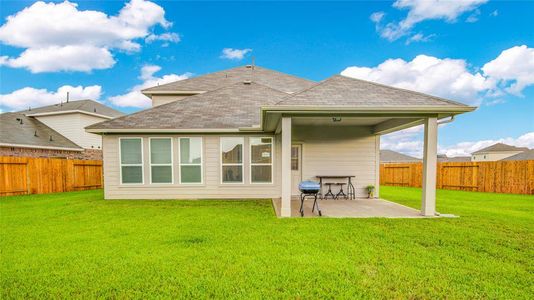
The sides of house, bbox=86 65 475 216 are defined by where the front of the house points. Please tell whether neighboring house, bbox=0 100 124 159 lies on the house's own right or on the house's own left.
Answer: on the house's own left

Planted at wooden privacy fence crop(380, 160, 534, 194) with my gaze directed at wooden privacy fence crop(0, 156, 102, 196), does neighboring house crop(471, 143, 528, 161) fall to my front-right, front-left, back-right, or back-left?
back-right

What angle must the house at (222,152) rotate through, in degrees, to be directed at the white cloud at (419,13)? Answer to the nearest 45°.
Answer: approximately 45° to its right

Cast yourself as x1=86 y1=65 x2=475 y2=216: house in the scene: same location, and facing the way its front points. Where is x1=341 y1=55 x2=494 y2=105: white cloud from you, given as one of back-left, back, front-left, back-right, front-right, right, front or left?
front-right

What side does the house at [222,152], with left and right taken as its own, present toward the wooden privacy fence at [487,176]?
right

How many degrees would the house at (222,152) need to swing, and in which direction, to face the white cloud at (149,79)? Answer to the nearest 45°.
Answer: approximately 45° to its left

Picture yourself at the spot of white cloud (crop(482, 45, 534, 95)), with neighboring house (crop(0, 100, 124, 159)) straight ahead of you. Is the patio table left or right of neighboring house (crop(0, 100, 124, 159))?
left

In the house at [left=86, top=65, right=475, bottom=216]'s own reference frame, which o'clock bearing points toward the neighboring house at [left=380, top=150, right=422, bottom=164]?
The neighboring house is roughly at 1 o'clock from the house.

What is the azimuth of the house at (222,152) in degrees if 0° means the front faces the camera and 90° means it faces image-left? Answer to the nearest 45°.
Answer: approximately 180°

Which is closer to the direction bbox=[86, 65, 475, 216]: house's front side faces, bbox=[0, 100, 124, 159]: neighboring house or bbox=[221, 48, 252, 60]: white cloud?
the white cloud

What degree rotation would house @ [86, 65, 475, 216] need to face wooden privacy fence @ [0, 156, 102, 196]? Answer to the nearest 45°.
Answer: approximately 90° to its left

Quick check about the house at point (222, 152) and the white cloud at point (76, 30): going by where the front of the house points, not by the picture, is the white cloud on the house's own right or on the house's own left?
on the house's own left

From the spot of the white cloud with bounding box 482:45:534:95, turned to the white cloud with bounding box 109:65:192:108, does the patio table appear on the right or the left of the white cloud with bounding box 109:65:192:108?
left
